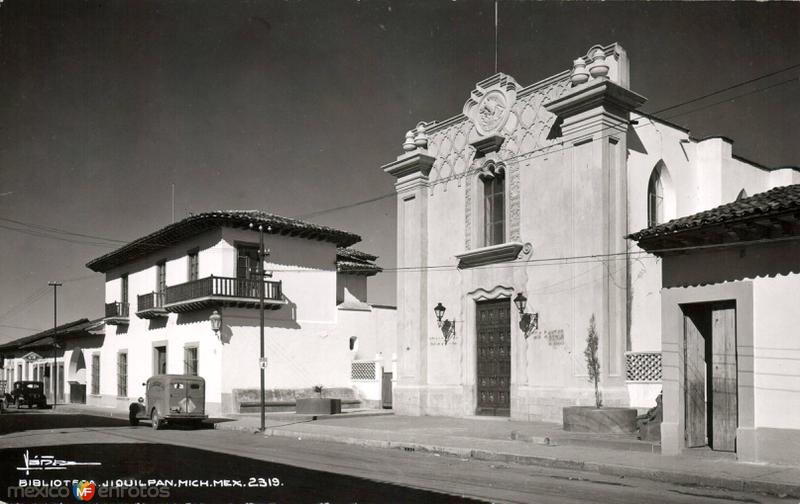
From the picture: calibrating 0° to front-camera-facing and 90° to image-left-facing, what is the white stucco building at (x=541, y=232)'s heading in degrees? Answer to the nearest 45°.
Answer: approximately 45°

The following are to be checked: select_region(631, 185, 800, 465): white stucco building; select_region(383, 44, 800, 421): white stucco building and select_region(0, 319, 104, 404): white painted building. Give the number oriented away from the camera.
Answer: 0

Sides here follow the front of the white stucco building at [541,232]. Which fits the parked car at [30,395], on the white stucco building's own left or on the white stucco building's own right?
on the white stucco building's own right

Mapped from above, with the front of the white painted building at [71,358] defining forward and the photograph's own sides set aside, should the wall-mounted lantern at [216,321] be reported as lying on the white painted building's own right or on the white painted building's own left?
on the white painted building's own left

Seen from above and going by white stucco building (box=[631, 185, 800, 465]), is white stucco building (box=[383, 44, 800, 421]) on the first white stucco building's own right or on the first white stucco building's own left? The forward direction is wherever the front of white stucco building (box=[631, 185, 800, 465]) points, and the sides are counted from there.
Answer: on the first white stucco building's own right

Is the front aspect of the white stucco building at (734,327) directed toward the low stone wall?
no

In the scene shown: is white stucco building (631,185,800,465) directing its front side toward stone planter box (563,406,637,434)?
no

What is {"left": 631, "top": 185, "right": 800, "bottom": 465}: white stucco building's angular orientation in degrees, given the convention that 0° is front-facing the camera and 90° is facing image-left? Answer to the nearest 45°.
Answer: approximately 45°

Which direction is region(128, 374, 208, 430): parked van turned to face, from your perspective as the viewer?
facing away from the viewer and to the left of the viewer

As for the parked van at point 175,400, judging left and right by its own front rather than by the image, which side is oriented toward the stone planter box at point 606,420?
back
